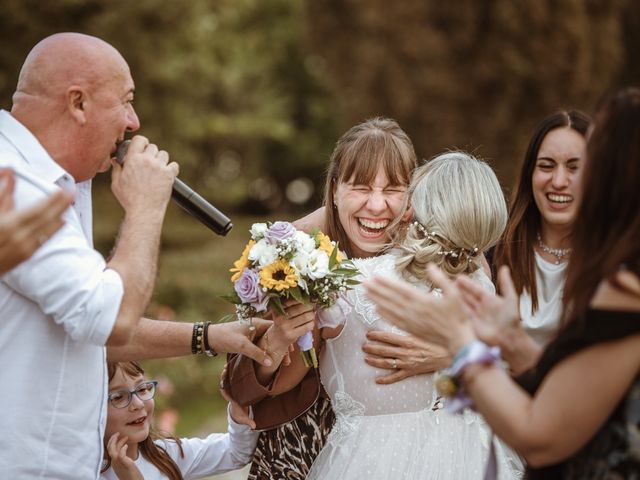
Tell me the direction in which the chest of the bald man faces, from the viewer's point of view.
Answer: to the viewer's right

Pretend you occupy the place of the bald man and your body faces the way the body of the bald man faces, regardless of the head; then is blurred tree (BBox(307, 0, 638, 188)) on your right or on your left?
on your left

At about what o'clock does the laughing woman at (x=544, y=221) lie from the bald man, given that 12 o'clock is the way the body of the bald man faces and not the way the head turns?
The laughing woman is roughly at 11 o'clock from the bald man.

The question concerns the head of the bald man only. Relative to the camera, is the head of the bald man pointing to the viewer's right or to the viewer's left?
to the viewer's right

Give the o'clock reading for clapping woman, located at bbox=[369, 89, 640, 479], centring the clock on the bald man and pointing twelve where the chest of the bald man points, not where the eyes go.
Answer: The clapping woman is roughly at 1 o'clock from the bald man.
